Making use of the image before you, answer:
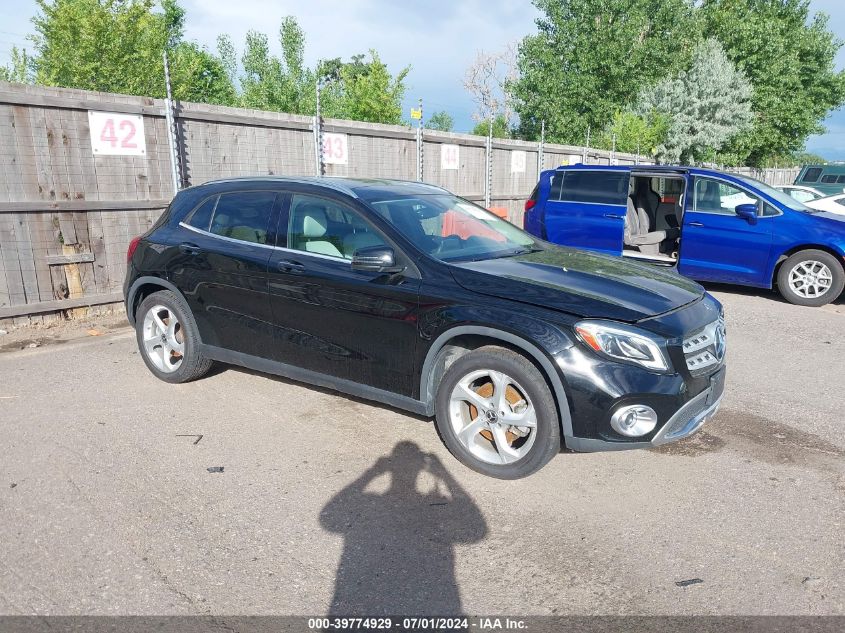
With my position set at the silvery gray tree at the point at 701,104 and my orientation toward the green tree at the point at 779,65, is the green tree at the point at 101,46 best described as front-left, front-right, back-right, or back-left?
back-left

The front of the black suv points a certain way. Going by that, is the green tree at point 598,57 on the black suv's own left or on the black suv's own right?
on the black suv's own left

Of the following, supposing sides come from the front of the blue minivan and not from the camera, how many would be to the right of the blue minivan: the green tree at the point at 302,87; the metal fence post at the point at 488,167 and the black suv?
1

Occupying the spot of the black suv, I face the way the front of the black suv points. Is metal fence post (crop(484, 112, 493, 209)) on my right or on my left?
on my left

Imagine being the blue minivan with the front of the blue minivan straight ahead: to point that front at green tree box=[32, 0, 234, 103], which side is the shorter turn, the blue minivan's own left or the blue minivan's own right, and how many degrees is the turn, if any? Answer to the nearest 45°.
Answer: approximately 135° to the blue minivan's own left

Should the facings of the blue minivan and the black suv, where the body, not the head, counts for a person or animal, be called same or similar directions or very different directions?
same or similar directions

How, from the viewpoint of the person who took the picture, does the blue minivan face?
facing to the right of the viewer

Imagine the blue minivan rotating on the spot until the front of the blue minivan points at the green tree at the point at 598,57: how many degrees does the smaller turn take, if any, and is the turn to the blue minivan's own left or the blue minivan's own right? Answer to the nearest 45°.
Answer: approximately 90° to the blue minivan's own left

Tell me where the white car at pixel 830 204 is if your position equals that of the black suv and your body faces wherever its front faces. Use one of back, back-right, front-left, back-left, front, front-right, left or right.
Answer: left

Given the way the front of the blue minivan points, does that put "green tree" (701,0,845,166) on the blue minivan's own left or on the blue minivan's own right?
on the blue minivan's own left

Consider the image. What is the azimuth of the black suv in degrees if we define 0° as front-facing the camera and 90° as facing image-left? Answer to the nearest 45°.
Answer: approximately 315°

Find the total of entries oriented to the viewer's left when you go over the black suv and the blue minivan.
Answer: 0

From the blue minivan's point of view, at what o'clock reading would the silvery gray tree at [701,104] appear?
The silvery gray tree is roughly at 9 o'clock from the blue minivan.

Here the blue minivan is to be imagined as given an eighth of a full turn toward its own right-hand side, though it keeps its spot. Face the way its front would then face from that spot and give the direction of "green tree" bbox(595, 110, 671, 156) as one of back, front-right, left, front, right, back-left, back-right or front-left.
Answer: back-left

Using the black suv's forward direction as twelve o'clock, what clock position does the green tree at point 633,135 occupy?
The green tree is roughly at 8 o'clock from the black suv.

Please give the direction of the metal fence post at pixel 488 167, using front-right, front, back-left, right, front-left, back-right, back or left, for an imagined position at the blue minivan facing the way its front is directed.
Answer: back-left

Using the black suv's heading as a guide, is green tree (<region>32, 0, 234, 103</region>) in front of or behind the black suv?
behind
